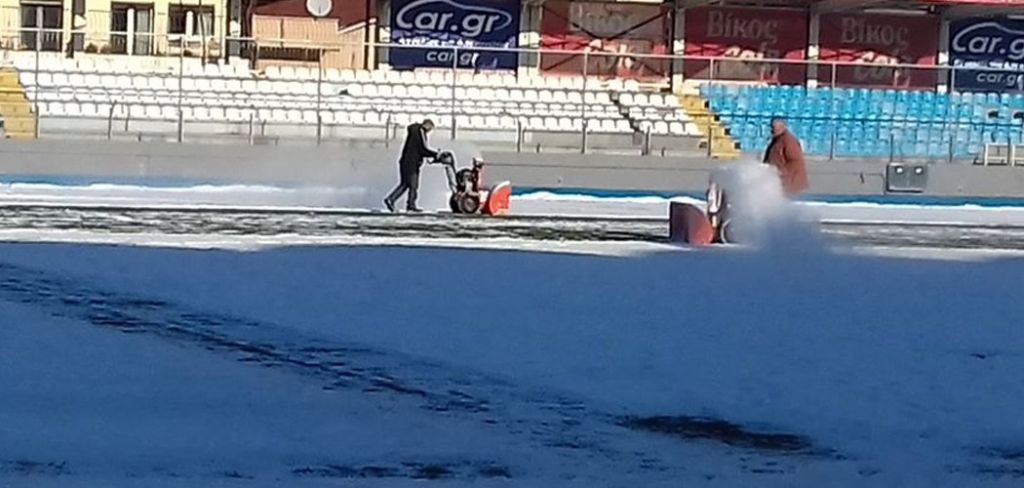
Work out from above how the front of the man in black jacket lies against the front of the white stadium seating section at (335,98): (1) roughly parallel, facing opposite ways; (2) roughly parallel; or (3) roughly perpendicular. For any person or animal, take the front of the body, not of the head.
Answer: roughly perpendicular

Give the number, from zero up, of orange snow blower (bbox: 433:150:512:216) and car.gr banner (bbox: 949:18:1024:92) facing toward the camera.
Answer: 1

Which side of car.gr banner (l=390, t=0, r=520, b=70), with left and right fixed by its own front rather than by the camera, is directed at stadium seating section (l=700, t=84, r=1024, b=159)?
left

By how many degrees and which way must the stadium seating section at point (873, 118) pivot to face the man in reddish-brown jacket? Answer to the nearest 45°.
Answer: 0° — it already faces them

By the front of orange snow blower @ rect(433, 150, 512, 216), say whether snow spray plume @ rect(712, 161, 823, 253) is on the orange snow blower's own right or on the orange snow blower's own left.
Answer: on the orange snow blower's own right

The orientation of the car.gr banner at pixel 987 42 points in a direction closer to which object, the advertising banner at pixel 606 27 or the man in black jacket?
the man in black jacket

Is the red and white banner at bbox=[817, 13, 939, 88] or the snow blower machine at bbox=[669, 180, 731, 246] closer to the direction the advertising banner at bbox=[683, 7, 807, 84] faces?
the snow blower machine

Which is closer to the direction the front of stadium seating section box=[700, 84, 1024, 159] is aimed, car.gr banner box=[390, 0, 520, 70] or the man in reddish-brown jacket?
the man in reddish-brown jacket

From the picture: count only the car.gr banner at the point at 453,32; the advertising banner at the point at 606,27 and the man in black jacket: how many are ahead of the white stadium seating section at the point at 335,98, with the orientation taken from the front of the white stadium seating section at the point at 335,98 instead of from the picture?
1

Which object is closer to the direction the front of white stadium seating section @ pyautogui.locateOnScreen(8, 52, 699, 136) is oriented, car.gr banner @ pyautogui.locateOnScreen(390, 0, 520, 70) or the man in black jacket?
the man in black jacket

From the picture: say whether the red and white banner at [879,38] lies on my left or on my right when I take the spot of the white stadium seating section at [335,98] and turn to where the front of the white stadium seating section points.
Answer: on my left

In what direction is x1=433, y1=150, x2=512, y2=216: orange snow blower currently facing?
to the viewer's right

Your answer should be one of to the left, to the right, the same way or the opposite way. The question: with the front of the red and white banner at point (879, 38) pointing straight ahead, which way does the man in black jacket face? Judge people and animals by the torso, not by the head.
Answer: to the left
